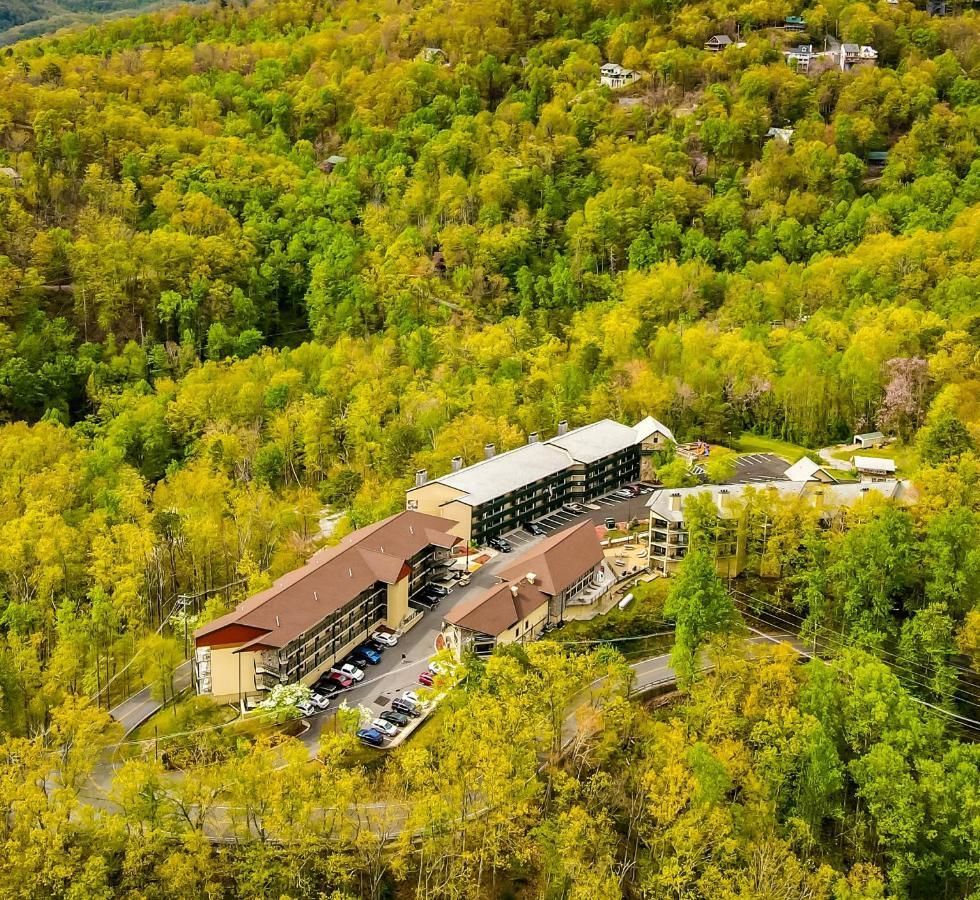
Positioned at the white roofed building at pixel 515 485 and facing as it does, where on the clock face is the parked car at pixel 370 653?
The parked car is roughly at 2 o'clock from the white roofed building.

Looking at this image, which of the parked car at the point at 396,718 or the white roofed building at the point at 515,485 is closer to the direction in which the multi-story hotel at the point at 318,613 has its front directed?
the parked car

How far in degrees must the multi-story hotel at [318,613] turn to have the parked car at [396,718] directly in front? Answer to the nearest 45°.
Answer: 0° — it already faces it

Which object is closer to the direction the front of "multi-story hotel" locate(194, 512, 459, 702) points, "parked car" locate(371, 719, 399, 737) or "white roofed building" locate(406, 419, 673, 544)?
the parked car

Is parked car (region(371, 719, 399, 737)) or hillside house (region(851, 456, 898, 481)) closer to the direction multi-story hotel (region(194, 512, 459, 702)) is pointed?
the parked car

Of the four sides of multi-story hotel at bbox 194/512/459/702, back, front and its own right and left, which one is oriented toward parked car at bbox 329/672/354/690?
front

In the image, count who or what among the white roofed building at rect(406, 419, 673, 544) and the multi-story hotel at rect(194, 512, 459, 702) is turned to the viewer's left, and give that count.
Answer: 0

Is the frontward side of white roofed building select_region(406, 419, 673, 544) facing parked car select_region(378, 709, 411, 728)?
no

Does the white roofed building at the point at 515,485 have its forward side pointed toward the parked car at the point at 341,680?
no

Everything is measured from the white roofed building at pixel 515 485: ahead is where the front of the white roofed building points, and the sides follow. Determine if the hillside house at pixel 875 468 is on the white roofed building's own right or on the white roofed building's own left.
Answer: on the white roofed building's own left

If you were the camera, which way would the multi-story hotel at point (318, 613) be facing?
facing the viewer and to the right of the viewer

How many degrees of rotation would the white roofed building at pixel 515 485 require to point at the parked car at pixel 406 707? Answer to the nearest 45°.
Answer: approximately 45° to its right

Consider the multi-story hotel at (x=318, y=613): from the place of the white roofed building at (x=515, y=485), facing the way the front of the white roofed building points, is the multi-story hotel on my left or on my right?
on my right

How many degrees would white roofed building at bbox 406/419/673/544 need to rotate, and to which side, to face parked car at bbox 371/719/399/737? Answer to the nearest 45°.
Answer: approximately 45° to its right

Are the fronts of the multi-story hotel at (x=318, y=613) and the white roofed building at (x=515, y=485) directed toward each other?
no

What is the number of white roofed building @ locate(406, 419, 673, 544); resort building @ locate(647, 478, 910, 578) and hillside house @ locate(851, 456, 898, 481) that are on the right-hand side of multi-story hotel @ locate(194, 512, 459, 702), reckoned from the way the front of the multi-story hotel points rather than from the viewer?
0

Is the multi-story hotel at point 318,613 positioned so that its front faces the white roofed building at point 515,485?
no

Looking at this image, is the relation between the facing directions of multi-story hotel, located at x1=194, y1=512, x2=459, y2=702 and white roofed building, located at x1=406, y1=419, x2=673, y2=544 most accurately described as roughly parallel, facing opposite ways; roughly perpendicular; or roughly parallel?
roughly parallel

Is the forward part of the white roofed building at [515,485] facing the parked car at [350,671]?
no
